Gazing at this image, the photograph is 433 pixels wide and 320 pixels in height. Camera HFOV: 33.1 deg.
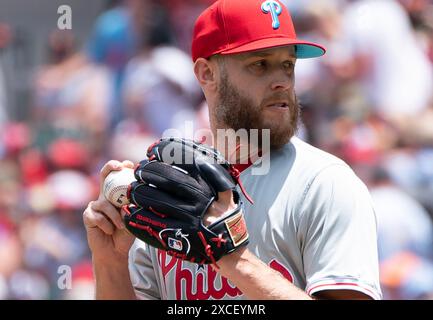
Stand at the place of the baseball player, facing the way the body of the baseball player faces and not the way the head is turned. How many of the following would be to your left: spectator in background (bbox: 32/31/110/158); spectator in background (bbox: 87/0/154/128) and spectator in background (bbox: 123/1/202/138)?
0

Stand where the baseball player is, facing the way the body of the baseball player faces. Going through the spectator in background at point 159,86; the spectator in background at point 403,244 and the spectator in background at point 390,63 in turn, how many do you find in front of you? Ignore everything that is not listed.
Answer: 0

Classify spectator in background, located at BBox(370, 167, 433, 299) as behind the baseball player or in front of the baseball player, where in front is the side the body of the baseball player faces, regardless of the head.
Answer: behind

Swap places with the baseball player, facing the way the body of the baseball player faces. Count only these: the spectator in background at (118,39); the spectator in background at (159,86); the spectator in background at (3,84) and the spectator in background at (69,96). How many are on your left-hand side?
0

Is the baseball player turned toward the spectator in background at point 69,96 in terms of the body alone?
no

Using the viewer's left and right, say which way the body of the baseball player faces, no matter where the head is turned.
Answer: facing the viewer and to the left of the viewer

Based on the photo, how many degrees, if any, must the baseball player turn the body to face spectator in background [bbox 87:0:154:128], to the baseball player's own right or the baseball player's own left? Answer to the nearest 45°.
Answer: approximately 135° to the baseball player's own right

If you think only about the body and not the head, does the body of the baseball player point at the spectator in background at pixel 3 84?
no

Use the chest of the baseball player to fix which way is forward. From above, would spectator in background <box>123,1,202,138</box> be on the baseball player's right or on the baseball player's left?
on the baseball player's right

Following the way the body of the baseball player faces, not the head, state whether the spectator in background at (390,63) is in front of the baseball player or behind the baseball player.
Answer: behind
